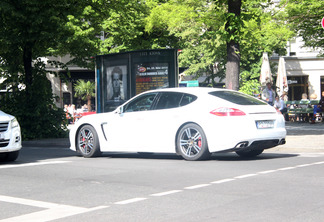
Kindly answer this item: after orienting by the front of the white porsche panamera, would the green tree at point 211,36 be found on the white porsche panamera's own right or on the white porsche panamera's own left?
on the white porsche panamera's own right

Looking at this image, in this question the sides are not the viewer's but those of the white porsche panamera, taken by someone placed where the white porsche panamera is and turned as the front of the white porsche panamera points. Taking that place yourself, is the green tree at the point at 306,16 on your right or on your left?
on your right

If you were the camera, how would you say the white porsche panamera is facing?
facing away from the viewer and to the left of the viewer

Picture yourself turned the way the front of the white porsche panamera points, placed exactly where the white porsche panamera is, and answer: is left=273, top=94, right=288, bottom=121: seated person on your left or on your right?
on your right
